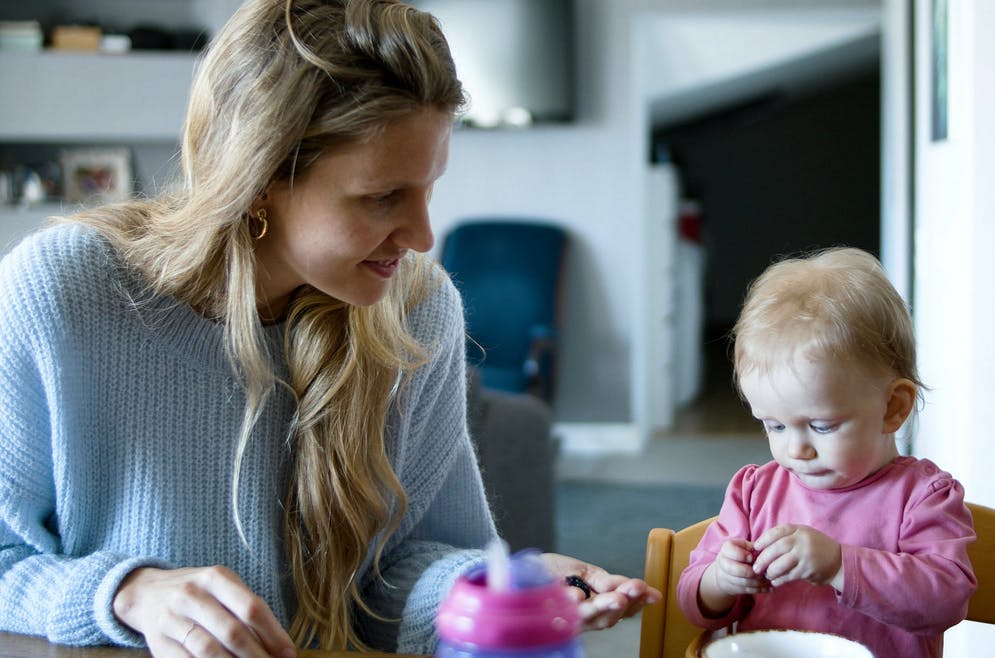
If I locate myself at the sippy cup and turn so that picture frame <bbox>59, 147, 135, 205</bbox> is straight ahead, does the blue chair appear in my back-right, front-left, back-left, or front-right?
front-right

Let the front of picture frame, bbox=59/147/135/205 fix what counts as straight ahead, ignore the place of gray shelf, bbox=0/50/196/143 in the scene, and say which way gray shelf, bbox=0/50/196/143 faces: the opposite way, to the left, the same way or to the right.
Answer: the same way

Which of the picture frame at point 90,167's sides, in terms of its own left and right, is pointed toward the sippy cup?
front

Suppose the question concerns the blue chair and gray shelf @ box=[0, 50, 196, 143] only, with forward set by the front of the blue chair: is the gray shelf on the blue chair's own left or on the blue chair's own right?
on the blue chair's own right

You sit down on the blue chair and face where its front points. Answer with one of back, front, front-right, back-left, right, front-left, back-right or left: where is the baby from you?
front

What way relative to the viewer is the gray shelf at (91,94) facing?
toward the camera

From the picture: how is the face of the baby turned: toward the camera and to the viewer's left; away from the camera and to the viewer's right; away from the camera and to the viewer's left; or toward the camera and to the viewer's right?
toward the camera and to the viewer's left

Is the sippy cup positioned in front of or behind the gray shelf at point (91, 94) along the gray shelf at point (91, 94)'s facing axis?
in front

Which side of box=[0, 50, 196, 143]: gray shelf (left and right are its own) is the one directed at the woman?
front

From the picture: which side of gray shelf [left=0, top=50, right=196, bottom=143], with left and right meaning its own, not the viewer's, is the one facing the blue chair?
left

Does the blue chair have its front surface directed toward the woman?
yes

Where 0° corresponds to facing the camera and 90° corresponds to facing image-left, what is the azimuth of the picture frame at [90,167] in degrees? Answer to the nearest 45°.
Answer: approximately 0°

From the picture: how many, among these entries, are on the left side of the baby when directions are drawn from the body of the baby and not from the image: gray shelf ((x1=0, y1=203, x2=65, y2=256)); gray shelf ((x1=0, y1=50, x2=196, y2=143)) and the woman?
0

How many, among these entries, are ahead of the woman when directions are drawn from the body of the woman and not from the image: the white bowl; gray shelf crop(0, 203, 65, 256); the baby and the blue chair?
2

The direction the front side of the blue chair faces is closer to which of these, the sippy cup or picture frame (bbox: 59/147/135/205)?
the sippy cup

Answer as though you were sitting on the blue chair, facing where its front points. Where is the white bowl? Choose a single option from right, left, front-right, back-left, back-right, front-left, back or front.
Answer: front

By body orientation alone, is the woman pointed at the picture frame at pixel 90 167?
no

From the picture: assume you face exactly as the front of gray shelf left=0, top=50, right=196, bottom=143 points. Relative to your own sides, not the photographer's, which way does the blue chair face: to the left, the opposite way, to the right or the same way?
the same way
